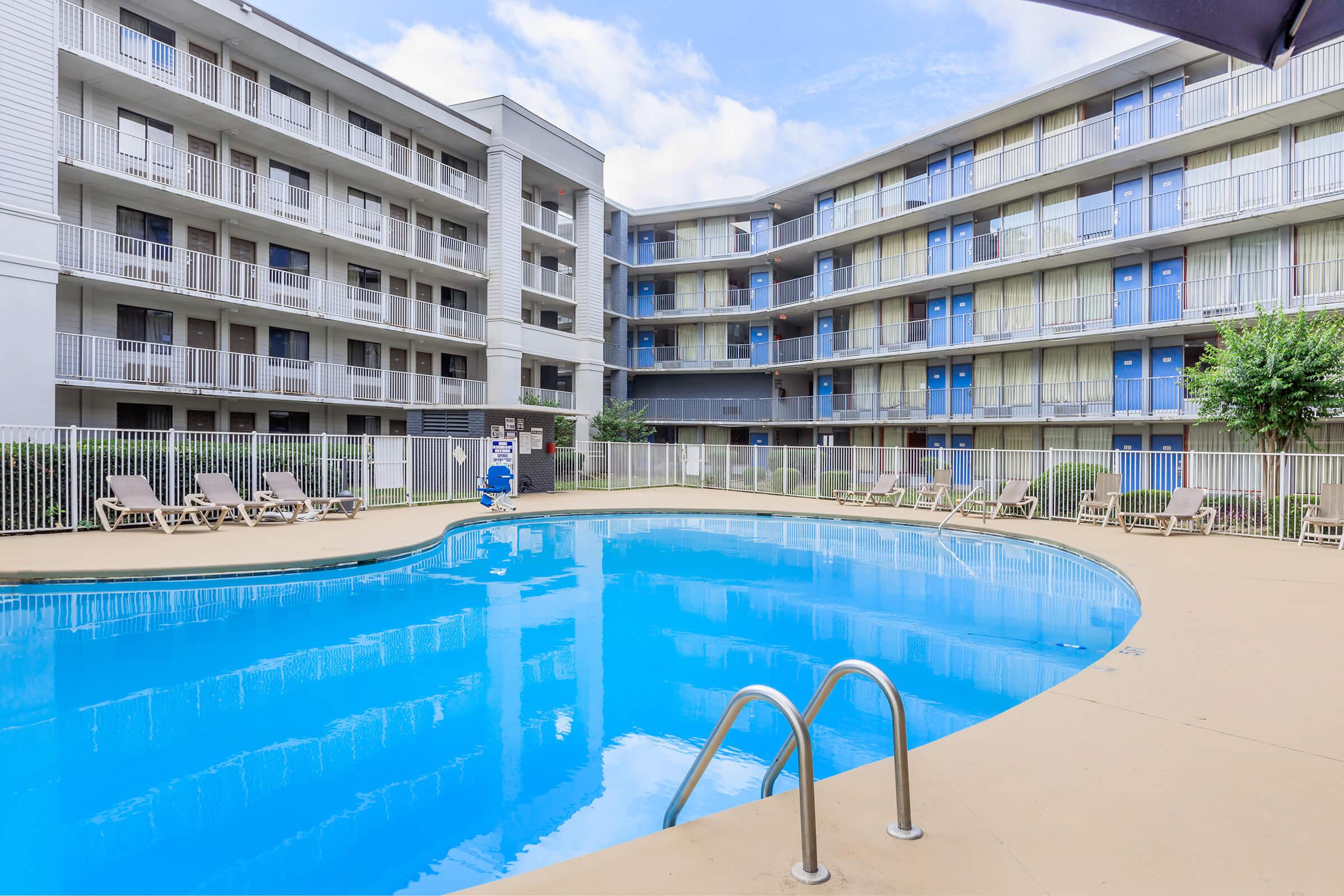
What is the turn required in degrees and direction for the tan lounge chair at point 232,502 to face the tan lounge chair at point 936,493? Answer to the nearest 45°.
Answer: approximately 45° to its left

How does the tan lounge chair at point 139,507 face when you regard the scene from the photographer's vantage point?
facing the viewer and to the right of the viewer

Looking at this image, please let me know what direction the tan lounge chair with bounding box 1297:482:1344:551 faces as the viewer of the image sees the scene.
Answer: facing the viewer and to the left of the viewer

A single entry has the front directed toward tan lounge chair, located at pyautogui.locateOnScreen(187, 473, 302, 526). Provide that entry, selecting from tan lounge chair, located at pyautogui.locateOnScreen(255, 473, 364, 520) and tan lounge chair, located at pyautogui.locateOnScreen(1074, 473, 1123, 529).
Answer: tan lounge chair, located at pyautogui.locateOnScreen(1074, 473, 1123, 529)

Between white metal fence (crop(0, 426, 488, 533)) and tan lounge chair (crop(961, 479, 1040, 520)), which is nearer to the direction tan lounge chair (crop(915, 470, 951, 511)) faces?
the white metal fence

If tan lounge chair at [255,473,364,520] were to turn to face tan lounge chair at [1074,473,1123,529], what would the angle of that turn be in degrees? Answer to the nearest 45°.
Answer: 0° — it already faces it

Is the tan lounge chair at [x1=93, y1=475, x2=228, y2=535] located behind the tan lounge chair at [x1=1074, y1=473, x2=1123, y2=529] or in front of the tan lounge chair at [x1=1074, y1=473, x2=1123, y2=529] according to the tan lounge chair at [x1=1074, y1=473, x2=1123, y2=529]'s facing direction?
in front

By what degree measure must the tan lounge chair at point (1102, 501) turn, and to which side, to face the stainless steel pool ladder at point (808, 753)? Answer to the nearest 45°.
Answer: approximately 45° to its left

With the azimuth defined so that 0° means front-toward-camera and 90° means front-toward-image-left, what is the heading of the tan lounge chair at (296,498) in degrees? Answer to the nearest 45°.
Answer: approximately 315°

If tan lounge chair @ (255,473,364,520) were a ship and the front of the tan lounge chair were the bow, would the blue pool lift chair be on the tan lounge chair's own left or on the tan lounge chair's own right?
on the tan lounge chair's own left

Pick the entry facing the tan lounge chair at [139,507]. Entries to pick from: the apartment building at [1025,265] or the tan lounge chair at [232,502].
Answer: the apartment building

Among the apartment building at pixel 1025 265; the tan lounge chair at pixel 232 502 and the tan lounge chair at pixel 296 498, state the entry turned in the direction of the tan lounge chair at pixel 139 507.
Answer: the apartment building

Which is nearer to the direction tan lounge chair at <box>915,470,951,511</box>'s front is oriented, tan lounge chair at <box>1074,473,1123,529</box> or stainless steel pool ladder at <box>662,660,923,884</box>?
the stainless steel pool ladder

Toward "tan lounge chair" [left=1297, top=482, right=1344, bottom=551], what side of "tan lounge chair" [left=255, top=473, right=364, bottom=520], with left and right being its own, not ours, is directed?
front

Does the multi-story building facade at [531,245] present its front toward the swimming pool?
yes

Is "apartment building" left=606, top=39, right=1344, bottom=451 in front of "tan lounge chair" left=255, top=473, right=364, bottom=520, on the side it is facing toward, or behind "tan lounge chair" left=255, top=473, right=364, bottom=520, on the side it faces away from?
in front
